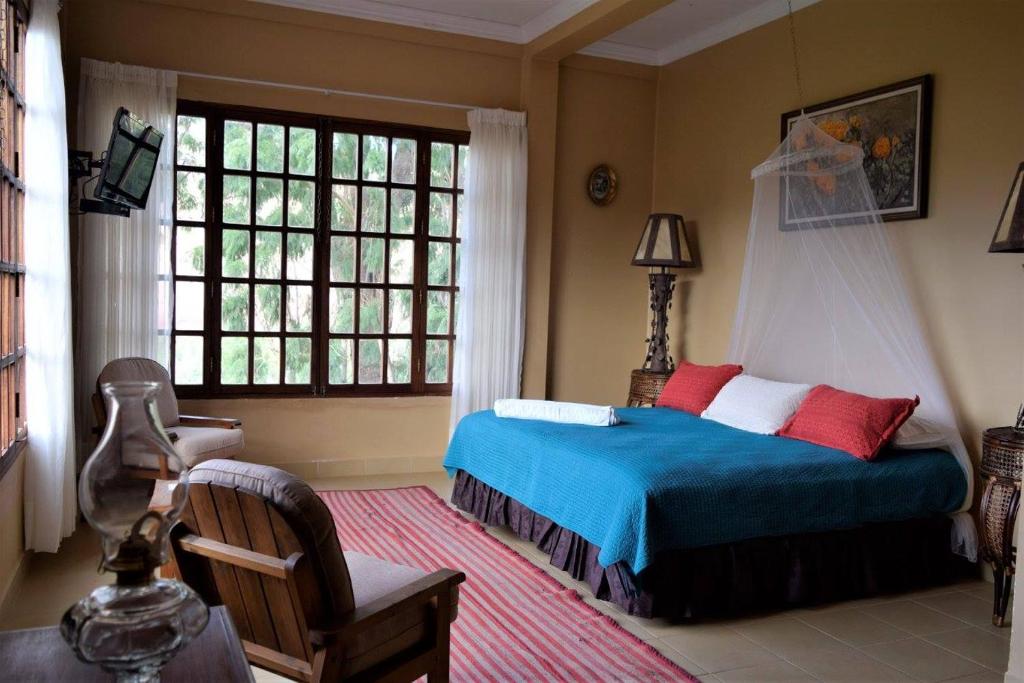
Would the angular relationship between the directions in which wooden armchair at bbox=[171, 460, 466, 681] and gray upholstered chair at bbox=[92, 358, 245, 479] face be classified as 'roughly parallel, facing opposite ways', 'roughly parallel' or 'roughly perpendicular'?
roughly perpendicular

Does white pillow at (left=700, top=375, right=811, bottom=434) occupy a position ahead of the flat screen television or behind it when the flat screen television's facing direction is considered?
ahead

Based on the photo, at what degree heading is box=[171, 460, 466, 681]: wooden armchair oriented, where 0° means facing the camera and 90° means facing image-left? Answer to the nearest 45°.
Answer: approximately 225°

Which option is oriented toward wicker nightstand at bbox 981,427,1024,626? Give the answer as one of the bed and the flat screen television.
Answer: the flat screen television

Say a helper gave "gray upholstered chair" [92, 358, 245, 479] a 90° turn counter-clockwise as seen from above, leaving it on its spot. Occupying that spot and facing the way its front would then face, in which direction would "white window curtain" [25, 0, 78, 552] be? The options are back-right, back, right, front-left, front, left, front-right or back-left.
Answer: back

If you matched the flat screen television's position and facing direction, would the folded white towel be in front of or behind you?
in front

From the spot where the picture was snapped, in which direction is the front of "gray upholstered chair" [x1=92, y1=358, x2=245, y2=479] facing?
facing the viewer and to the right of the viewer

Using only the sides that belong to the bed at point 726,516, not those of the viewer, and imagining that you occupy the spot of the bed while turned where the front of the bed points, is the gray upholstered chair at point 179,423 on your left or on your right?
on your right

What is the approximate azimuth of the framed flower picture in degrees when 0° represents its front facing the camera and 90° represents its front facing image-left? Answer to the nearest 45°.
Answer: approximately 45°

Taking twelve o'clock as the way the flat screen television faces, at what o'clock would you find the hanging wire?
The hanging wire is roughly at 11 o'clock from the flat screen television.

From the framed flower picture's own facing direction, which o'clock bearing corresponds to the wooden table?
The wooden table is roughly at 11 o'clock from the framed flower picture.

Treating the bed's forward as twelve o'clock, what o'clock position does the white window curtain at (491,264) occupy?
The white window curtain is roughly at 3 o'clock from the bed.

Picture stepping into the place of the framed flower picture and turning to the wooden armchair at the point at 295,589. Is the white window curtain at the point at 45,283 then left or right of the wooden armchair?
right

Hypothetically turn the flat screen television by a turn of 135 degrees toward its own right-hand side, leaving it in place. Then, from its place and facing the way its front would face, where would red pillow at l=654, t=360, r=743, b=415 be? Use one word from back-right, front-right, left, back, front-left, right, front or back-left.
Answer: back

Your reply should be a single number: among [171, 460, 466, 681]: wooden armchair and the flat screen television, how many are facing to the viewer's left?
0

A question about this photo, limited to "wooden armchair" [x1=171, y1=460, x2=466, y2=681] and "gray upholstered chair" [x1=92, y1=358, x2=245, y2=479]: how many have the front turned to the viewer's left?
0

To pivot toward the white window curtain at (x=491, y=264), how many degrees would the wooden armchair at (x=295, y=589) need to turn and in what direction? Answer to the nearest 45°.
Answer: approximately 45° to its left
